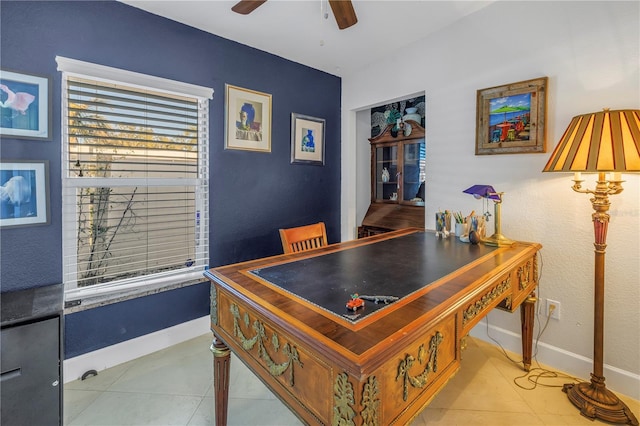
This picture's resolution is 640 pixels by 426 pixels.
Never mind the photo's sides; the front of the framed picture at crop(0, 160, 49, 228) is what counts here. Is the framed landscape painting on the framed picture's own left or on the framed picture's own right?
on the framed picture's own left

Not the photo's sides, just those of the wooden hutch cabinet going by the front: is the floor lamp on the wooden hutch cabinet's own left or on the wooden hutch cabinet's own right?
on the wooden hutch cabinet's own left

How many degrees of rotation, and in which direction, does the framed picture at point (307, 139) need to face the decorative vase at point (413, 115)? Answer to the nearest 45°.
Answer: approximately 45° to its left

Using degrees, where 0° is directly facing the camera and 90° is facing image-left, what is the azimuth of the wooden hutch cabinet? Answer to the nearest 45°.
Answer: approximately 45°

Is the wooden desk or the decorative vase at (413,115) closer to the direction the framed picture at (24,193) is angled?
the wooden desk

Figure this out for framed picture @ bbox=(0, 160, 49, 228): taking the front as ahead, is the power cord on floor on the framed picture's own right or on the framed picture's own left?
on the framed picture's own left

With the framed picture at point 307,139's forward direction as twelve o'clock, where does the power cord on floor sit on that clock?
The power cord on floor is roughly at 12 o'clock from the framed picture.

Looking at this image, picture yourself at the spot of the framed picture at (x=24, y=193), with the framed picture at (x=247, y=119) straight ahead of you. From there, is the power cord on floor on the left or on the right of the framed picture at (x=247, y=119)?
right

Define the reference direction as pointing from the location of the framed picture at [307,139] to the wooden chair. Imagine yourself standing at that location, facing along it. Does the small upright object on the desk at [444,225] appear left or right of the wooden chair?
left
